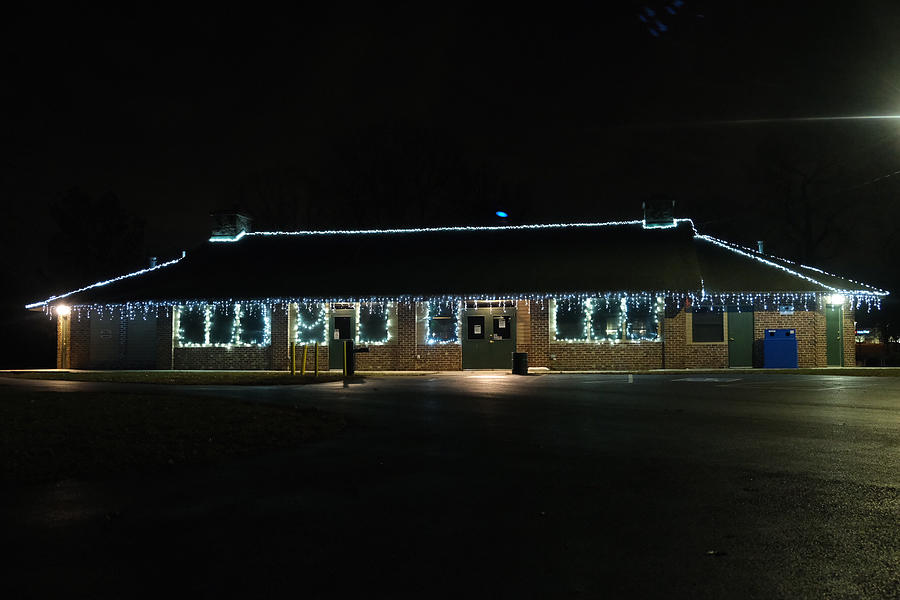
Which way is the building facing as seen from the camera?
toward the camera

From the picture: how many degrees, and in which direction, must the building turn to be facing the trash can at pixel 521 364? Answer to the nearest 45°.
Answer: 0° — it already faces it
